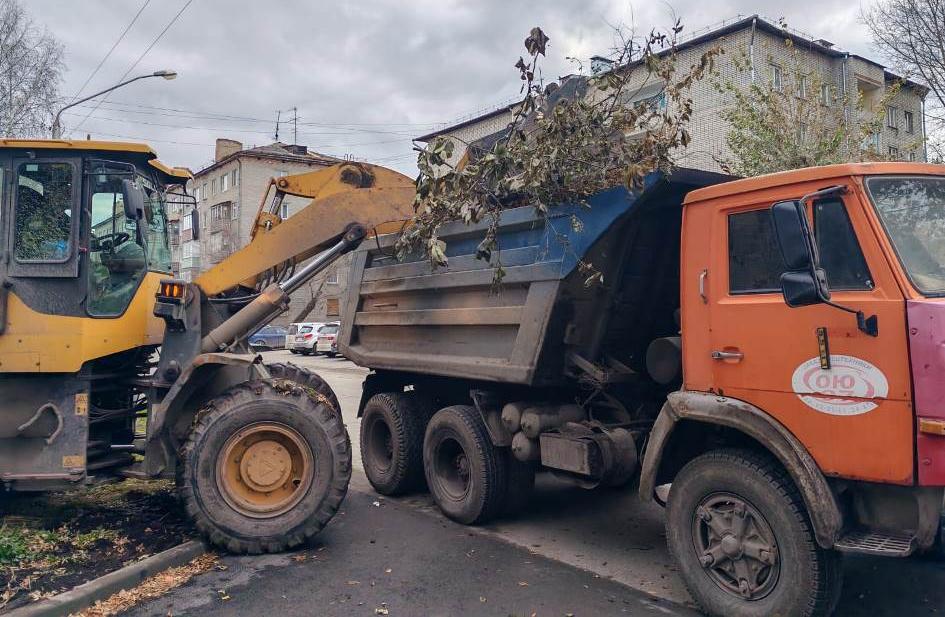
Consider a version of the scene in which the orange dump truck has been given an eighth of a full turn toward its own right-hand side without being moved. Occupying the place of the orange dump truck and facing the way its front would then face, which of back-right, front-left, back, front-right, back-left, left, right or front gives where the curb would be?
right

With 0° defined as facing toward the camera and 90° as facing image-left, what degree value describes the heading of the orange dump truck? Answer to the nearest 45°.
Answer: approximately 315°

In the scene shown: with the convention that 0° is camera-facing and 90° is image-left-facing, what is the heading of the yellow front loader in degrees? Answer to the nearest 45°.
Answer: approximately 270°

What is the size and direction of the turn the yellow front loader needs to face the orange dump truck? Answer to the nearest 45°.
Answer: approximately 45° to its right

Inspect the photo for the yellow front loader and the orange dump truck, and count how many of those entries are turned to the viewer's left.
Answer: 0

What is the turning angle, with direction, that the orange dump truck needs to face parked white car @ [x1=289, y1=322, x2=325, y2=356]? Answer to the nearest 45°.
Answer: approximately 180°

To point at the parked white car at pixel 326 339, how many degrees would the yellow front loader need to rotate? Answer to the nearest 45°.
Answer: approximately 90° to its left
